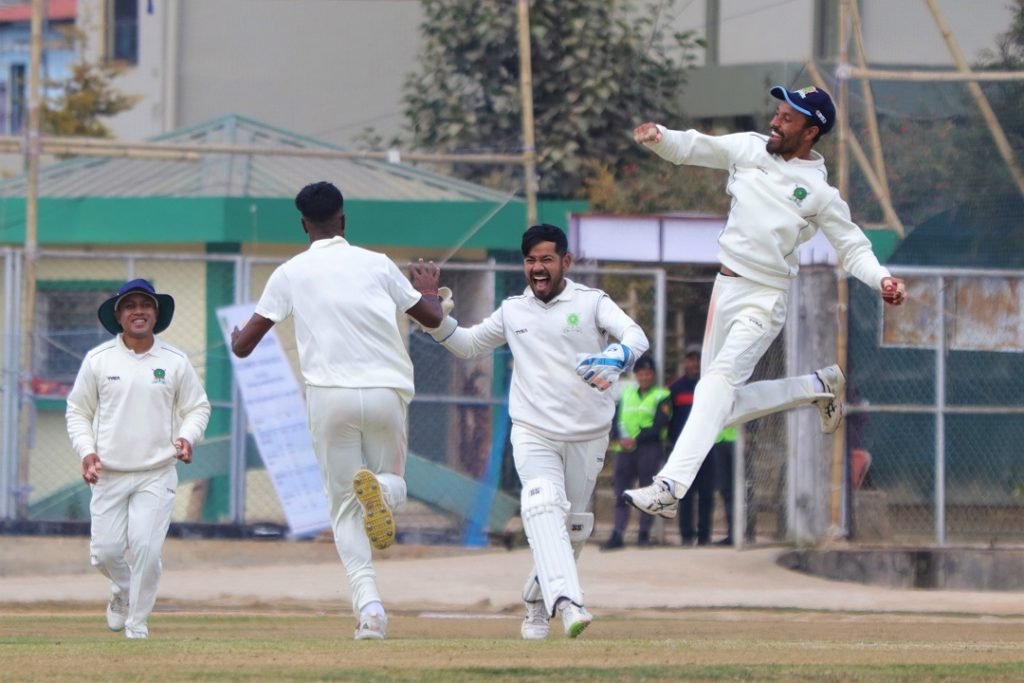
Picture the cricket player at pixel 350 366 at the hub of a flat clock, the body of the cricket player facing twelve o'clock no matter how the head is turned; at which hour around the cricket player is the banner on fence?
The banner on fence is roughly at 12 o'clock from the cricket player.

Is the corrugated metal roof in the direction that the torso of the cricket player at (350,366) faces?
yes

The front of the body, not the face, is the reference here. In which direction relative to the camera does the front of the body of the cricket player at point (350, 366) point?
away from the camera

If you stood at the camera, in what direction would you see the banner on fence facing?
facing the viewer

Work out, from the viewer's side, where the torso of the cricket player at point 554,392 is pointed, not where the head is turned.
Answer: toward the camera

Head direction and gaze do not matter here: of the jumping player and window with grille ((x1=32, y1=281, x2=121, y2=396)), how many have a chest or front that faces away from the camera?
0

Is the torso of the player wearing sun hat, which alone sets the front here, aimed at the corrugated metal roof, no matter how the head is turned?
no

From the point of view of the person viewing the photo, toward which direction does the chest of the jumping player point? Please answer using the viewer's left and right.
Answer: facing the viewer and to the left of the viewer

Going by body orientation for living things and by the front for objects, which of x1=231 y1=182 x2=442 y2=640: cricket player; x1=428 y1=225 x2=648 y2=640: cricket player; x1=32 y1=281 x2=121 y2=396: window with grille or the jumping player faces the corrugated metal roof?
x1=231 y1=182 x2=442 y2=640: cricket player

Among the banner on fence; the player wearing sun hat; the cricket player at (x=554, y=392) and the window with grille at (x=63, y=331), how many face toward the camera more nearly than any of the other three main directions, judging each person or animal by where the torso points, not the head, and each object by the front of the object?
4

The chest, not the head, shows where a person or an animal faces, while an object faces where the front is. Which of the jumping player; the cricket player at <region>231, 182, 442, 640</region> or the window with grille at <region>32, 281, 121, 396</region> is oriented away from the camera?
the cricket player

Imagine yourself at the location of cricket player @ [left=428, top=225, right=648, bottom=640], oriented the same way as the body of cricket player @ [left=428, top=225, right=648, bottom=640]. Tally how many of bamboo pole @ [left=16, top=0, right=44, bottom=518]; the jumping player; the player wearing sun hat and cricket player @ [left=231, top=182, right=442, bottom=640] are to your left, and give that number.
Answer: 1

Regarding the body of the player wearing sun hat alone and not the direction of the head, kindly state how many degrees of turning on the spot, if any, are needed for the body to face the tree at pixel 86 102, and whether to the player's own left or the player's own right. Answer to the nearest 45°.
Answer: approximately 180°

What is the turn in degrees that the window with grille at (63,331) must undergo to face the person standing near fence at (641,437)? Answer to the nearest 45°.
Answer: approximately 90° to its left

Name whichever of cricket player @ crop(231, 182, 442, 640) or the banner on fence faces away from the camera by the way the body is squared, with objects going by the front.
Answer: the cricket player

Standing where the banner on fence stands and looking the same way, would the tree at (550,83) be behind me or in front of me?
behind
